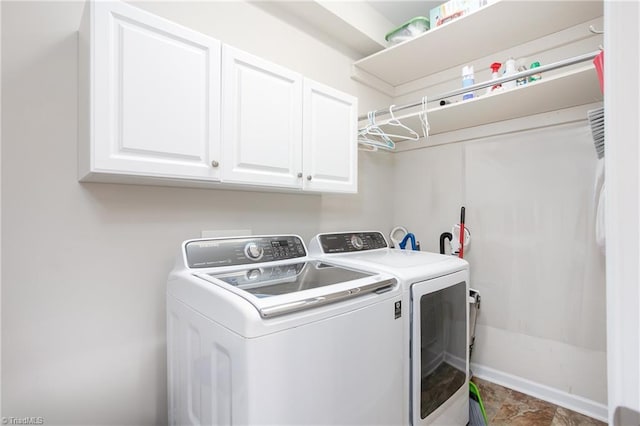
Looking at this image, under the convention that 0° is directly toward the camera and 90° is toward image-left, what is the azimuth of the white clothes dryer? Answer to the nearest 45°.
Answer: approximately 315°

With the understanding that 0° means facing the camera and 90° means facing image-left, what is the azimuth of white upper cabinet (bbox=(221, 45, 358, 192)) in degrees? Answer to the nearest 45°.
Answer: approximately 315°

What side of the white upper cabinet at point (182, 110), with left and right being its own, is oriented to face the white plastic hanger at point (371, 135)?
left

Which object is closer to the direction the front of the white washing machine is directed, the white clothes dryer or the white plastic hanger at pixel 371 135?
the white clothes dryer

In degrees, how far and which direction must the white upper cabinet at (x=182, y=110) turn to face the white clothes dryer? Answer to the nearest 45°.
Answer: approximately 45° to its left
